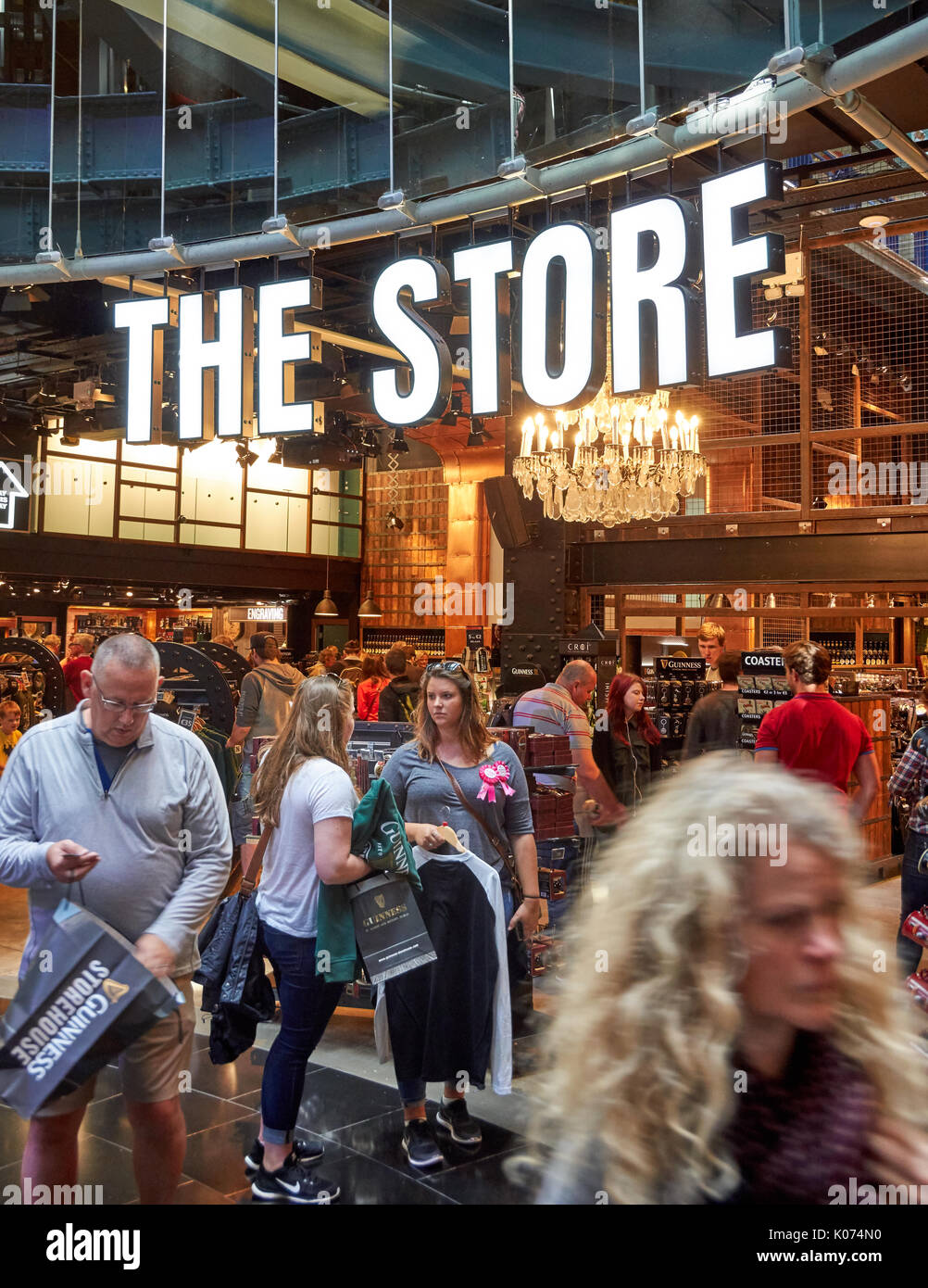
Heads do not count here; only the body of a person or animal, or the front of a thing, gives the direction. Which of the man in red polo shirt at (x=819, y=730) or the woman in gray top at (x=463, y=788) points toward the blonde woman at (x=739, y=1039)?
the woman in gray top

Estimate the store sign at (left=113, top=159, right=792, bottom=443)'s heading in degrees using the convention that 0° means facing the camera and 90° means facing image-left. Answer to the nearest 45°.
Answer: approximately 45°

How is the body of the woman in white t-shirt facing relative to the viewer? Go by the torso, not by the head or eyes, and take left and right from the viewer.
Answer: facing to the right of the viewer

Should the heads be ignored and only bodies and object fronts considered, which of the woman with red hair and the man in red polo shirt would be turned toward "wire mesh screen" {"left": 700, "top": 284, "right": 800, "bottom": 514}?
the man in red polo shirt

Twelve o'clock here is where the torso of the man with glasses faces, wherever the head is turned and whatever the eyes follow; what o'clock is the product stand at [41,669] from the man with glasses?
The product stand is roughly at 6 o'clock from the man with glasses.

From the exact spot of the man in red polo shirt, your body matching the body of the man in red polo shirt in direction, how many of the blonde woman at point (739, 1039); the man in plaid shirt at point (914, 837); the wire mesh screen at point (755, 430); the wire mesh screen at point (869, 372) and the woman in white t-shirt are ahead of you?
2

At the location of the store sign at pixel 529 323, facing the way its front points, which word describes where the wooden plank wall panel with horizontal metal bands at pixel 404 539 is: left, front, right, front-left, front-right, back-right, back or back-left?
back-right

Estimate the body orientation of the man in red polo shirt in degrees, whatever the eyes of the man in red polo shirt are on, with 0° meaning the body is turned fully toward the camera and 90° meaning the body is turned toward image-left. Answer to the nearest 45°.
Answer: approximately 180°

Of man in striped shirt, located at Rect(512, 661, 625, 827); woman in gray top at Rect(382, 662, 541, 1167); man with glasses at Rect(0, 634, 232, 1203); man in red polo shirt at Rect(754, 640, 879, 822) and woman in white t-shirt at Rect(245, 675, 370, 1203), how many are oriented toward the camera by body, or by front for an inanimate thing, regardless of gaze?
2

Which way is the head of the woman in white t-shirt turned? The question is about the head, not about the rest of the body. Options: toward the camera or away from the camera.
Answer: away from the camera

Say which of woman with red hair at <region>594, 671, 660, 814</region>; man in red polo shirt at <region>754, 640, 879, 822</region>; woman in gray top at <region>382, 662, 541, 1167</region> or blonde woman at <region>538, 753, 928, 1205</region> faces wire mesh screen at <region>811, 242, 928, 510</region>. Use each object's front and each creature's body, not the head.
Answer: the man in red polo shirt

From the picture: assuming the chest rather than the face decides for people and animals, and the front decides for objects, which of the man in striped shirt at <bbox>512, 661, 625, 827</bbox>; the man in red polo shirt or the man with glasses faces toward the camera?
the man with glasses

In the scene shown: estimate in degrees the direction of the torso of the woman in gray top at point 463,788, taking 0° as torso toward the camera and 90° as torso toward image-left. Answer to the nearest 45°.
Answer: approximately 0°
